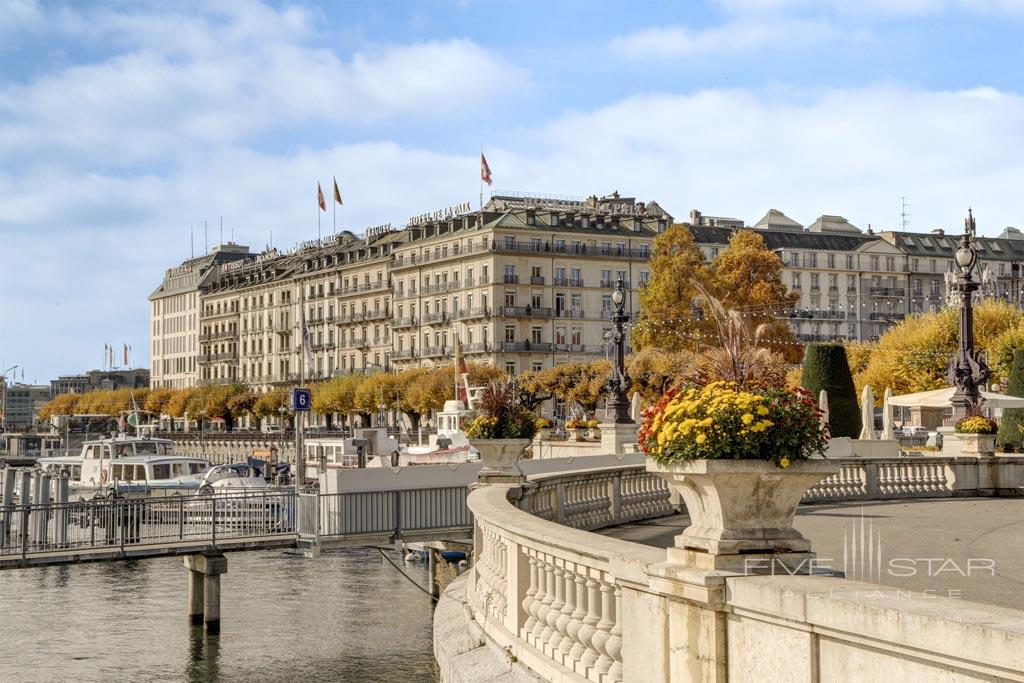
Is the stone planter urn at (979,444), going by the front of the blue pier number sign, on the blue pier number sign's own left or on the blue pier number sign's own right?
on the blue pier number sign's own left

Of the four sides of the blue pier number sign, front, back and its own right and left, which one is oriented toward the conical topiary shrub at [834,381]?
left

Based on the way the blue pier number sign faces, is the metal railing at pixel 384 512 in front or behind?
in front

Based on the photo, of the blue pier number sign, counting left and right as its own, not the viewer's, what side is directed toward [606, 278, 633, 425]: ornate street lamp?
left

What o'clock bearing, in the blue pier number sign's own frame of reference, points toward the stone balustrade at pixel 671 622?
The stone balustrade is roughly at 12 o'clock from the blue pier number sign.

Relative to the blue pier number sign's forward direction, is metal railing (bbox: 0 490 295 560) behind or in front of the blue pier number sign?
in front

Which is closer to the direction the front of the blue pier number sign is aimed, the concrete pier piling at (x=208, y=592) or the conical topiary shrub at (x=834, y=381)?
the concrete pier piling

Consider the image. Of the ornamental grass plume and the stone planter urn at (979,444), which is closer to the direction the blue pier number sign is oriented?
the ornamental grass plume

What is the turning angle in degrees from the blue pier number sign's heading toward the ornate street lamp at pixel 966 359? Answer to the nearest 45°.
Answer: approximately 45° to its left

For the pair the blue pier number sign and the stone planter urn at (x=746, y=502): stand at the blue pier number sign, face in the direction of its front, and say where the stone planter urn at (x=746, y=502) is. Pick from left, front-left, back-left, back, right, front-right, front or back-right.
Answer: front

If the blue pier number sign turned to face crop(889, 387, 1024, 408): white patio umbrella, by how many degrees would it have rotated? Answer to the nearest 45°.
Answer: approximately 90° to its left

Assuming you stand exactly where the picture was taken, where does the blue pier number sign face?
facing the viewer

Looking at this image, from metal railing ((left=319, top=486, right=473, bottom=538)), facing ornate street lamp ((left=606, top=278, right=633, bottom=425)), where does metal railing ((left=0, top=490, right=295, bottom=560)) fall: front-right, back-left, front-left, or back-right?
back-left

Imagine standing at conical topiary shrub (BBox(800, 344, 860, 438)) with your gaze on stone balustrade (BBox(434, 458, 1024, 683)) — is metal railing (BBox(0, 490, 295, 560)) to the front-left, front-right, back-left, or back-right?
front-right

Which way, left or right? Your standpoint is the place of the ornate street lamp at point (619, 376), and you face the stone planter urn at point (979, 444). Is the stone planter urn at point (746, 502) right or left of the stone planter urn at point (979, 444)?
right
